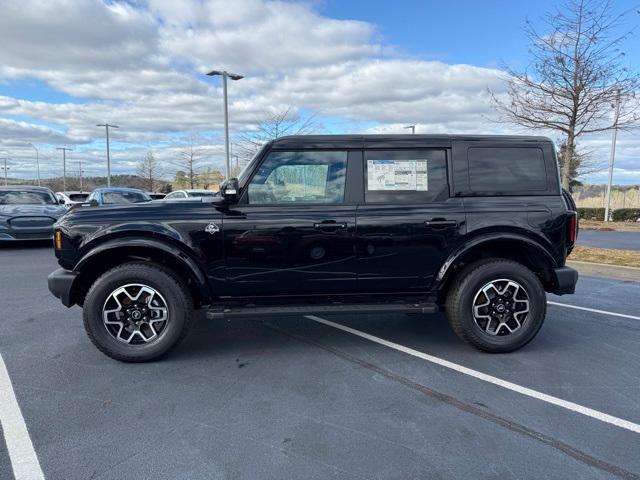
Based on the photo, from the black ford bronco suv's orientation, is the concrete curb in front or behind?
behind

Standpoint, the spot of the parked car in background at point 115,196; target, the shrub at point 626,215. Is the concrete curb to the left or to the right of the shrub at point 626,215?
right

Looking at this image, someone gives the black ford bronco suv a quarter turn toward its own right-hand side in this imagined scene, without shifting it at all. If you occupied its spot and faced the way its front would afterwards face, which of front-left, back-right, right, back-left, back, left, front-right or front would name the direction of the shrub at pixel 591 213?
front-right

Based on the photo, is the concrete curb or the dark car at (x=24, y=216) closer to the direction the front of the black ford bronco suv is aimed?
the dark car

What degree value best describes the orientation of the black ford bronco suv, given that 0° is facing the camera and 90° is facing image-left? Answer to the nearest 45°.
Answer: approximately 90°

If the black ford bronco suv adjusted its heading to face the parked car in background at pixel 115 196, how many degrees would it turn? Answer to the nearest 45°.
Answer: approximately 45° to its right

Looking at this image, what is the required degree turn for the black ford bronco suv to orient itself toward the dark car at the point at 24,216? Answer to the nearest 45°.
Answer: approximately 45° to its right
